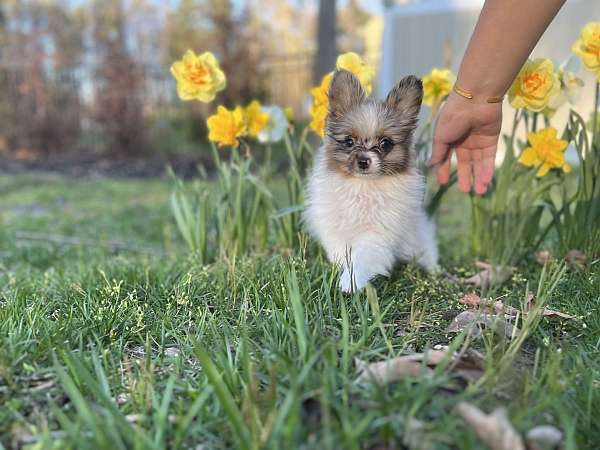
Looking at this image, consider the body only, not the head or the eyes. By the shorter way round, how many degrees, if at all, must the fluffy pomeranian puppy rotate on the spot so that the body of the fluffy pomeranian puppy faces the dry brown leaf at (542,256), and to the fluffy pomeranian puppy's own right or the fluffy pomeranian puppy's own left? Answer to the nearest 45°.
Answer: approximately 135° to the fluffy pomeranian puppy's own left

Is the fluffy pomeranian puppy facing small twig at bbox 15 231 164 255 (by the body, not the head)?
no

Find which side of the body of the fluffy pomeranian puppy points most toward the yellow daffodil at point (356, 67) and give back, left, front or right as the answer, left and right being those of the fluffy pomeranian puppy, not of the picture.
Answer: back

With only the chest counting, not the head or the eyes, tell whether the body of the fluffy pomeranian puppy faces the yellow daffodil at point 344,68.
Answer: no

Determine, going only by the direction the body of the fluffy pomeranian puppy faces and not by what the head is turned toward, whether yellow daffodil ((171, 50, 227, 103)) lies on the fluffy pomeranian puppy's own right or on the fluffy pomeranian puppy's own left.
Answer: on the fluffy pomeranian puppy's own right

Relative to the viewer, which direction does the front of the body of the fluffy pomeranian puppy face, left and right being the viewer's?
facing the viewer

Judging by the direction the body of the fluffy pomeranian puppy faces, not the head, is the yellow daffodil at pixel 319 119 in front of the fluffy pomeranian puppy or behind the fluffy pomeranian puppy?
behind

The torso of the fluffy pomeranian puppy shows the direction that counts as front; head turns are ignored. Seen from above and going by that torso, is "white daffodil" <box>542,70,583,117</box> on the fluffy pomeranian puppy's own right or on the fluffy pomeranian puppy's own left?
on the fluffy pomeranian puppy's own left

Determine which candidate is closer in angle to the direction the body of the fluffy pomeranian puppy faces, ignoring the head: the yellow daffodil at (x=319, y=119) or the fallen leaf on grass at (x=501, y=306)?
the fallen leaf on grass

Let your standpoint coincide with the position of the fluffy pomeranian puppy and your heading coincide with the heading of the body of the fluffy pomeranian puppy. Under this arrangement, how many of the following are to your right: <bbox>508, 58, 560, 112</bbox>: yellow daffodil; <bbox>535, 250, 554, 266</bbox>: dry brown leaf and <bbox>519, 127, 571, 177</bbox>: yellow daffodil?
0

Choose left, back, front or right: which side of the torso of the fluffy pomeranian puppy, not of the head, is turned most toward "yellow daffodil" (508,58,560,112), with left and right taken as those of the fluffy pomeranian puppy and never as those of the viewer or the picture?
left

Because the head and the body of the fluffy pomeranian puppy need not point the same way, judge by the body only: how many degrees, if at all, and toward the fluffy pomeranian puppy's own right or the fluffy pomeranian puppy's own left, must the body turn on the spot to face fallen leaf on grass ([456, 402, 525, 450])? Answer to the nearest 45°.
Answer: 0° — it already faces it

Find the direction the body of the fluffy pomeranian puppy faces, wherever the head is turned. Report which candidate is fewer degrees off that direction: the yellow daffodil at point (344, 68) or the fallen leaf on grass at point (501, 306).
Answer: the fallen leaf on grass

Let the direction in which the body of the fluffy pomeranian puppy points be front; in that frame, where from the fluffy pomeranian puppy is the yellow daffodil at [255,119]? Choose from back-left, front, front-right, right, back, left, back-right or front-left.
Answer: back-right
